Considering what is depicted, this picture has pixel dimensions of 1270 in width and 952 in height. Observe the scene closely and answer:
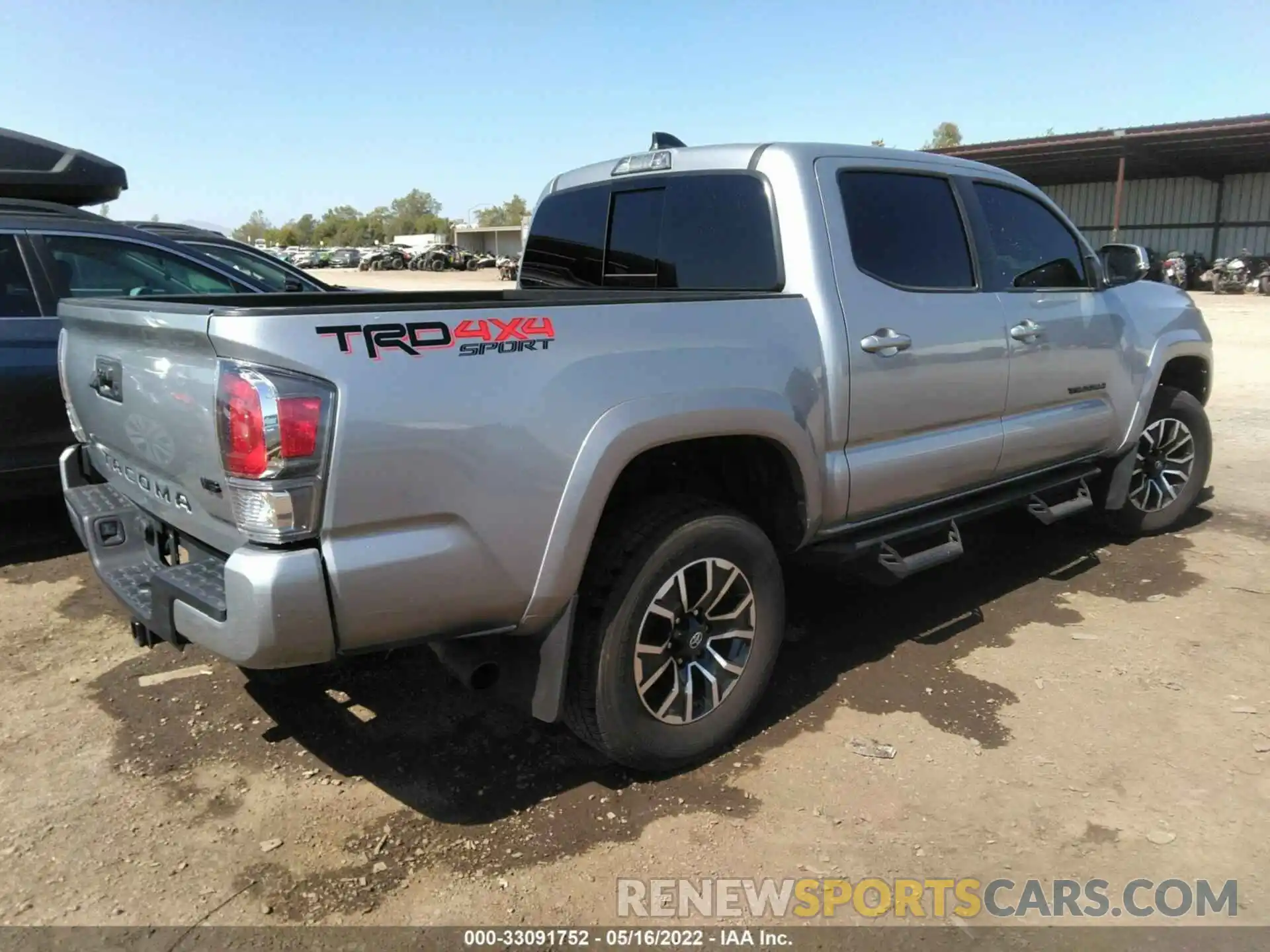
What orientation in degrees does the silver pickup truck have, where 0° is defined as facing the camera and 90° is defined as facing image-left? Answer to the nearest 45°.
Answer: approximately 225°

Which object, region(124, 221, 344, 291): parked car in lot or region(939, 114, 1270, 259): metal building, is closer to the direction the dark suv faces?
the metal building

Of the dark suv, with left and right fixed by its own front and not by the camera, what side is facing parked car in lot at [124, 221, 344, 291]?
left

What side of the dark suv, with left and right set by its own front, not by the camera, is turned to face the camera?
right

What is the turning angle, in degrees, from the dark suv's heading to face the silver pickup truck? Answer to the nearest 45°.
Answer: approximately 45° to its right

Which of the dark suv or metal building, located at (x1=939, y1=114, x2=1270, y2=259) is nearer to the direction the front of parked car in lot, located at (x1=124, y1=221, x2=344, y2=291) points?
the metal building

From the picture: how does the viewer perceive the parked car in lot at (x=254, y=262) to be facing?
facing to the right of the viewer

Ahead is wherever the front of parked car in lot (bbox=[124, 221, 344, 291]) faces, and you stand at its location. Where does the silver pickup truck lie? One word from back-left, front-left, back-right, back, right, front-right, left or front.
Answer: right

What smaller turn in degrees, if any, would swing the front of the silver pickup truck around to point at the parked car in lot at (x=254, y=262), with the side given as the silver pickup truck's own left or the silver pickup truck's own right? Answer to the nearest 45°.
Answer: approximately 90° to the silver pickup truck's own left

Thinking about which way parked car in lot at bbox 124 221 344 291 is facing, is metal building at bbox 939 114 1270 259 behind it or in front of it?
in front

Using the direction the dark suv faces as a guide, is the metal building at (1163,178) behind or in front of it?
in front
